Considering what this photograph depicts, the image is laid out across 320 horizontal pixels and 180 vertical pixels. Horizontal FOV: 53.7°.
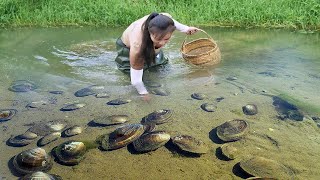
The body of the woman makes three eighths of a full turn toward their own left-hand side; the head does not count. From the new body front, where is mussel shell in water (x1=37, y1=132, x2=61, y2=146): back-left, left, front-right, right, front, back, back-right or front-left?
back-left

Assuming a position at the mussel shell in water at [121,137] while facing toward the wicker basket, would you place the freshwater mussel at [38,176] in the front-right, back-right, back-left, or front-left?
back-left

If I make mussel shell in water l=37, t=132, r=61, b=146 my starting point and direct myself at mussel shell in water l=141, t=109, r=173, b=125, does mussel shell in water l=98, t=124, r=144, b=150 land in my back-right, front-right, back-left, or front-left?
front-right

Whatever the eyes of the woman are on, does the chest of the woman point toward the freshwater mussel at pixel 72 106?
no

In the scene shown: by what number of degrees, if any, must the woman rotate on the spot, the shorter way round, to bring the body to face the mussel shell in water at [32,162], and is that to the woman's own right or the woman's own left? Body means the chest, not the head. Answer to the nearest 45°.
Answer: approximately 90° to the woman's own right

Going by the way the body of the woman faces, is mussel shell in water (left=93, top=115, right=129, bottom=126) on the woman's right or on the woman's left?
on the woman's right

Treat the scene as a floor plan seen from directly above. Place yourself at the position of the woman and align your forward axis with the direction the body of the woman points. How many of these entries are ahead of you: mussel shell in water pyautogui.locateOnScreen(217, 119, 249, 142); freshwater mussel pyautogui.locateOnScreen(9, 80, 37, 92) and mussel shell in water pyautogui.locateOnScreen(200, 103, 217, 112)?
2

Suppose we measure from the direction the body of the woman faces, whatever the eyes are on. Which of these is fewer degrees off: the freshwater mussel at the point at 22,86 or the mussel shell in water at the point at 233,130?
the mussel shell in water

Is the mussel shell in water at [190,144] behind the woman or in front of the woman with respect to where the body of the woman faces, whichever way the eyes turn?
in front

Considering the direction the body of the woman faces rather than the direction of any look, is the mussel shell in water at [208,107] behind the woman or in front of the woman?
in front

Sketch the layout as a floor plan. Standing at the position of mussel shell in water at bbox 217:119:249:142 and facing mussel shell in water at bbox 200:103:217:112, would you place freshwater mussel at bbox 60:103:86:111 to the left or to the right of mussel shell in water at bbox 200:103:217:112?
left

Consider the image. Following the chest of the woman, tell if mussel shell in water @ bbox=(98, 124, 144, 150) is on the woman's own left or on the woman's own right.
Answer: on the woman's own right

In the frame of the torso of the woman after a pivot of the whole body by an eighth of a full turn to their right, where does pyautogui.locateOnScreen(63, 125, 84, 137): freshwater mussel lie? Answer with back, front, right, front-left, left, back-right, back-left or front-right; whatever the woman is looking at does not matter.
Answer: front-right

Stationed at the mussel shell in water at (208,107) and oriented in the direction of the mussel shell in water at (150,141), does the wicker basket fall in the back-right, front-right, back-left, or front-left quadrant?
back-right
